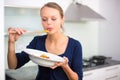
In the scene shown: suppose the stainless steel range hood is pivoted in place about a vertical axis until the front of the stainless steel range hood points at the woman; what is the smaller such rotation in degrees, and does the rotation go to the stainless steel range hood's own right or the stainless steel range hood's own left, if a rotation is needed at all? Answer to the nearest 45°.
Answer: approximately 45° to the stainless steel range hood's own right

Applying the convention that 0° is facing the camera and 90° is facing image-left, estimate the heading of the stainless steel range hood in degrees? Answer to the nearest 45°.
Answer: approximately 315°

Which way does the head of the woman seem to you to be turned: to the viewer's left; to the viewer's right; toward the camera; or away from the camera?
toward the camera
